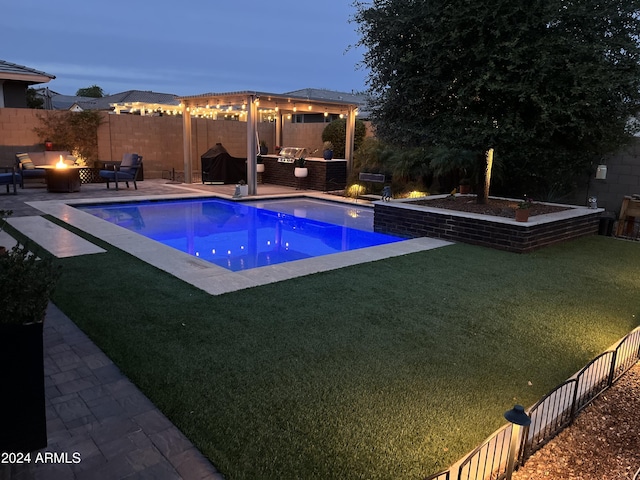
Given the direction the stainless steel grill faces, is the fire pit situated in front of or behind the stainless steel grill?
in front

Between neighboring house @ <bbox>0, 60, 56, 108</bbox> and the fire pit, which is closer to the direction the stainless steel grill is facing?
the fire pit

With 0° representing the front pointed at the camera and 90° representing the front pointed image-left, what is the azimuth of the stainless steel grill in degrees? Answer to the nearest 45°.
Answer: approximately 45°

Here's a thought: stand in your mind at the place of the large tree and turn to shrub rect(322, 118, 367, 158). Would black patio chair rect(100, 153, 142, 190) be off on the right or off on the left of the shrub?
left

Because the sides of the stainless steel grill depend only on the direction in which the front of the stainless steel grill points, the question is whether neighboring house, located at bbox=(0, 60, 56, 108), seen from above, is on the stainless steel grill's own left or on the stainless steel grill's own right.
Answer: on the stainless steel grill's own right

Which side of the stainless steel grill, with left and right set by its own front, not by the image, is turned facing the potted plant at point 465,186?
left

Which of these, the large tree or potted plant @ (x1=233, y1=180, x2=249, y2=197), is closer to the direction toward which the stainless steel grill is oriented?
the potted plant

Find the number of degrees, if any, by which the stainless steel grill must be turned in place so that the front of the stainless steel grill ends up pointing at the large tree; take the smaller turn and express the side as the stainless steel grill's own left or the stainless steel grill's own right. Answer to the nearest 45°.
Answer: approximately 45° to the stainless steel grill's own left

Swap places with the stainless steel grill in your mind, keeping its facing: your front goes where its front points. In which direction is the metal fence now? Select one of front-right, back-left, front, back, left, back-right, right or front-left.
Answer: front-left
